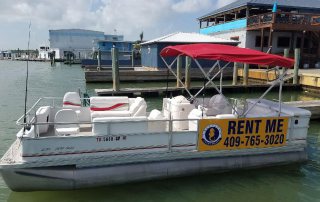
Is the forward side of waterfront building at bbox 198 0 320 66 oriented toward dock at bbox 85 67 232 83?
no

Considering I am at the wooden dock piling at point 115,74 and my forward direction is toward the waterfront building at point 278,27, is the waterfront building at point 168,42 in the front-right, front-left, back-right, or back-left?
front-left

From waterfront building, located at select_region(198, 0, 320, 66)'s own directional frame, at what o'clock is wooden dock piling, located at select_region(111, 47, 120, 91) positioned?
The wooden dock piling is roughly at 1 o'clock from the waterfront building.

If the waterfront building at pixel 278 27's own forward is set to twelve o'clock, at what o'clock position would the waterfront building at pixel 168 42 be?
the waterfront building at pixel 168 42 is roughly at 2 o'clock from the waterfront building at pixel 278 27.

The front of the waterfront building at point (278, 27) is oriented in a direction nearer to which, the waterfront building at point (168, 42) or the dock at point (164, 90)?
the dock

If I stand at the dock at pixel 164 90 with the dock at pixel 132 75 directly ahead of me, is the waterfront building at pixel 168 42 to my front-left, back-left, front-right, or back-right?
front-right

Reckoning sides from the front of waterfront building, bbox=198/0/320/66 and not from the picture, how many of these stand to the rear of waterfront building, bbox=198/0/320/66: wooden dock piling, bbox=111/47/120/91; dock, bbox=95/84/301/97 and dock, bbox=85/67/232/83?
0

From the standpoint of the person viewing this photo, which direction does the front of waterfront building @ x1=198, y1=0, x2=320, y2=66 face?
facing the viewer

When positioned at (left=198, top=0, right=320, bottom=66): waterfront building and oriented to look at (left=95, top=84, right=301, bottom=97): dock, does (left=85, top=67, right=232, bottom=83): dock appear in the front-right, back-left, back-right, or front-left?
front-right

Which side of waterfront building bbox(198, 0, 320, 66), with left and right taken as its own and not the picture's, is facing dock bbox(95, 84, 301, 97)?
front
